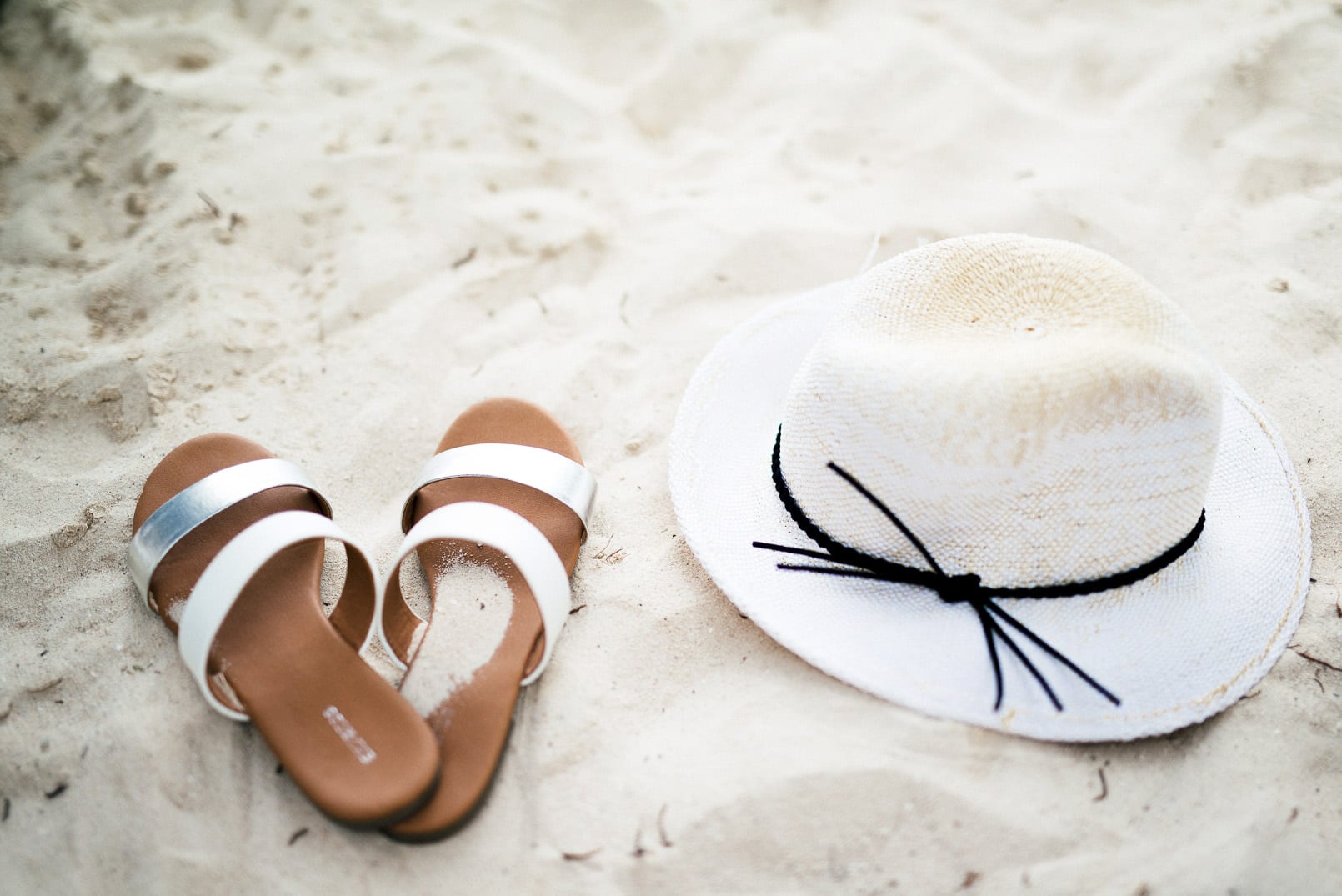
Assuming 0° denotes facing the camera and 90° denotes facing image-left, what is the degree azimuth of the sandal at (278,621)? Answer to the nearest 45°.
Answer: approximately 135°

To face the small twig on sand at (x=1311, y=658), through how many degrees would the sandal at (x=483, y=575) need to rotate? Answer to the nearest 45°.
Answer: approximately 90° to its right

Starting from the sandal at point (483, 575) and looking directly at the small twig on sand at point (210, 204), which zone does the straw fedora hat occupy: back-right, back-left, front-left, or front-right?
back-right

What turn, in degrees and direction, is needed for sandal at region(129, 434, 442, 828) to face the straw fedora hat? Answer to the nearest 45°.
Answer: approximately 135° to its right

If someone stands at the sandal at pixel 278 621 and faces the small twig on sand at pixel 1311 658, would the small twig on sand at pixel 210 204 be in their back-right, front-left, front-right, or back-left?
back-left

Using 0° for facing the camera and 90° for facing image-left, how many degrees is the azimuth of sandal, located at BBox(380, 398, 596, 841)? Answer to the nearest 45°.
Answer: approximately 180°

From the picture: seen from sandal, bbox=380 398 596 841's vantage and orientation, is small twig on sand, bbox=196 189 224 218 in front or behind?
in front
